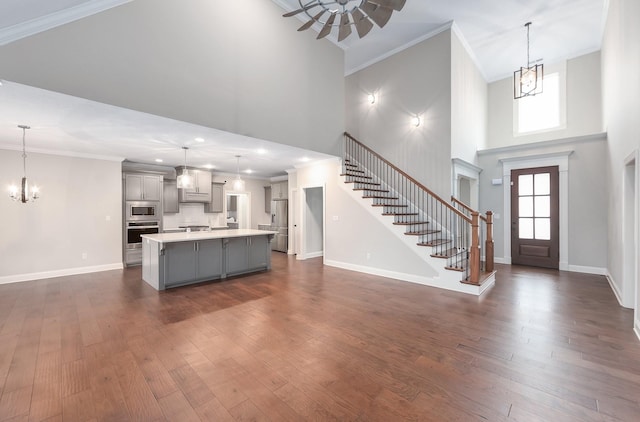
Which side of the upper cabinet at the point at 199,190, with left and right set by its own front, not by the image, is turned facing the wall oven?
right

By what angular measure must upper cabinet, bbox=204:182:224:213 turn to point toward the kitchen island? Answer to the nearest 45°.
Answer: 0° — it already faces it

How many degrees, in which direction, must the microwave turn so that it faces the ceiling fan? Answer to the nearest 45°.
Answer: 0° — it already faces it

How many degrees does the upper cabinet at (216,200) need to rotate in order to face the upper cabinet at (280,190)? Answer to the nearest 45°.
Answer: approximately 90° to its left

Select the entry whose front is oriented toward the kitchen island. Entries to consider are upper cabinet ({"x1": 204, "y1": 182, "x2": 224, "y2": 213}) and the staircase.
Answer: the upper cabinet

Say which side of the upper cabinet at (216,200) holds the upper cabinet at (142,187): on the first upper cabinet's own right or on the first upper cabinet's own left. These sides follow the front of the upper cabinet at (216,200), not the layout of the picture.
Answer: on the first upper cabinet's own right

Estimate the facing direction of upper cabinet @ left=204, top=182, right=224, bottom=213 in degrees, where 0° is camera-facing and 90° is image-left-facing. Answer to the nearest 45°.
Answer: approximately 0°
